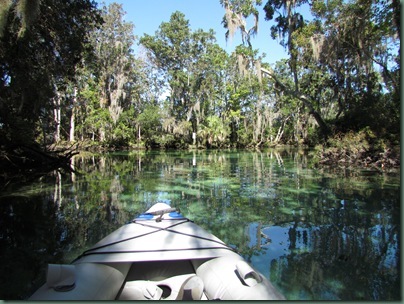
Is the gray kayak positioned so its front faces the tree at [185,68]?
yes

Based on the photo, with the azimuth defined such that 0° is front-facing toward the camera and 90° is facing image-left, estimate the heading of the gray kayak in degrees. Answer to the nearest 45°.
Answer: approximately 180°

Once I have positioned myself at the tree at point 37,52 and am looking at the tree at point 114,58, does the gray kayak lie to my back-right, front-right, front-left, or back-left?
back-right

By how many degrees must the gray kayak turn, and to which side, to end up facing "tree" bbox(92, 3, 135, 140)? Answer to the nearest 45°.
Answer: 0° — it already faces it

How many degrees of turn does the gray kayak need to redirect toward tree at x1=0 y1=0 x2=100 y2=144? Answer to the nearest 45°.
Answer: approximately 45° to its left
